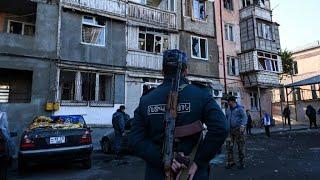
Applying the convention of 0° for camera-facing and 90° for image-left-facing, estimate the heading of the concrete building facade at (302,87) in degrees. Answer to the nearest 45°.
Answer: approximately 45°

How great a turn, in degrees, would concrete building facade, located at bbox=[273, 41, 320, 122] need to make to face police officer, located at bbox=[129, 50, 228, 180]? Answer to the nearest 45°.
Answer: approximately 45° to its left

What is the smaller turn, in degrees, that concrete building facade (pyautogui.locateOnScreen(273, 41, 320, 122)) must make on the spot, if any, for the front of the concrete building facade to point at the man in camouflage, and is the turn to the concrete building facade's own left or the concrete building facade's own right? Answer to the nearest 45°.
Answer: approximately 45° to the concrete building facade's own left
